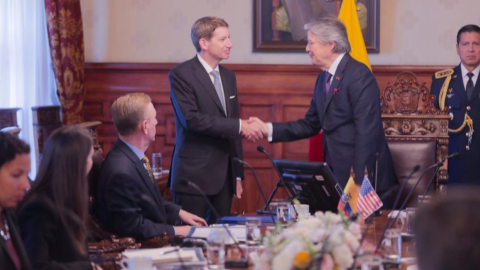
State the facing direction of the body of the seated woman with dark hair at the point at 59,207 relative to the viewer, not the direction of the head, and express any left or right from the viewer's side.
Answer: facing away from the viewer and to the right of the viewer

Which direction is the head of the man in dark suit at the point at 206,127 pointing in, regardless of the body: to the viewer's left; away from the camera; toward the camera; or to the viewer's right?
to the viewer's right

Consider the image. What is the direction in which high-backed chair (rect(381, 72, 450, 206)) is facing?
toward the camera

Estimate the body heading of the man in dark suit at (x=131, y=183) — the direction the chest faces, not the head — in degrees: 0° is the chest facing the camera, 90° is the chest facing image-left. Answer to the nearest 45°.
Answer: approximately 270°

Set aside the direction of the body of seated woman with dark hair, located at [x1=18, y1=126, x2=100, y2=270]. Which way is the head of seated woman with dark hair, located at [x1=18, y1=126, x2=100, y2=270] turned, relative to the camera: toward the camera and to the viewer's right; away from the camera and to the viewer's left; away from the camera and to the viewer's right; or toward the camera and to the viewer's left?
away from the camera and to the viewer's right

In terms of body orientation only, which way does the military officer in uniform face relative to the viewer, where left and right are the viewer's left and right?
facing the viewer

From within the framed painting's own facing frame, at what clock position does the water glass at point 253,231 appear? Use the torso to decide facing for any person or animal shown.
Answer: The water glass is roughly at 12 o'clock from the framed painting.

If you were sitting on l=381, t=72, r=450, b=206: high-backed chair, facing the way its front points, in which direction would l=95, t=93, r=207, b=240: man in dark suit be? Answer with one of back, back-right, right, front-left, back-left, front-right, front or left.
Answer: front-right

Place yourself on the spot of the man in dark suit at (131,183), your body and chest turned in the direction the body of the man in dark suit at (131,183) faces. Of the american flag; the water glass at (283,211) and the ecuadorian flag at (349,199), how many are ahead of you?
3

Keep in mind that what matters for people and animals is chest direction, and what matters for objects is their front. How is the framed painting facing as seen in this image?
toward the camera

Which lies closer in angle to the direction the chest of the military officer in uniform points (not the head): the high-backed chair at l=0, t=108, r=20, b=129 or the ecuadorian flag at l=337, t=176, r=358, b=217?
the ecuadorian flag

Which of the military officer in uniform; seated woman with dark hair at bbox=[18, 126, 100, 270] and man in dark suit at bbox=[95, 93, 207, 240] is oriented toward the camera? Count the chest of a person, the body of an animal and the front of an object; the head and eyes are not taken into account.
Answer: the military officer in uniform

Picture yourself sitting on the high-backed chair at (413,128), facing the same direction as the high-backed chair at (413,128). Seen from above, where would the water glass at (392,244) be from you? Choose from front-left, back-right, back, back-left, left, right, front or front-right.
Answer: front

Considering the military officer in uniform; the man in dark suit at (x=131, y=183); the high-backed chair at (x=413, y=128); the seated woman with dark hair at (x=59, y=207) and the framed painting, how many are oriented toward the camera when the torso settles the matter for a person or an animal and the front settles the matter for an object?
3

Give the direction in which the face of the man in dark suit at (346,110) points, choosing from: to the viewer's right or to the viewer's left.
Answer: to the viewer's left

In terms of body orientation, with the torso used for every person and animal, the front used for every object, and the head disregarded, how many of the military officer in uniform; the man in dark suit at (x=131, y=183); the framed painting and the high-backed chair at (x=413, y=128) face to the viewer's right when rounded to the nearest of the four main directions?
1

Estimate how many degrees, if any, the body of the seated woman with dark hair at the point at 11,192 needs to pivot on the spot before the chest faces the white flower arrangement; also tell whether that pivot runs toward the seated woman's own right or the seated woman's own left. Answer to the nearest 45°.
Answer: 0° — they already face it

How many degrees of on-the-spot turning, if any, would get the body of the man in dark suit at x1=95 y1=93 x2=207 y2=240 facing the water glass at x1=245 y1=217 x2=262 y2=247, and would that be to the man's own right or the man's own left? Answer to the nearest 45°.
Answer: approximately 45° to the man's own right
